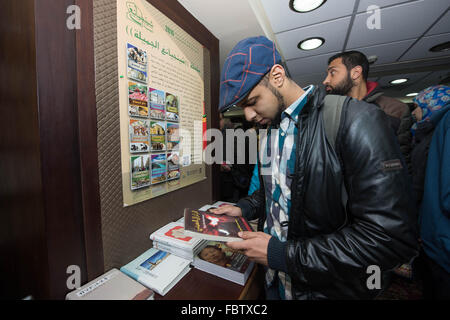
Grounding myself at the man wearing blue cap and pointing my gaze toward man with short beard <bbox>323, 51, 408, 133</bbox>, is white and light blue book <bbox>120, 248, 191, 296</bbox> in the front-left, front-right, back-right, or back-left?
back-left

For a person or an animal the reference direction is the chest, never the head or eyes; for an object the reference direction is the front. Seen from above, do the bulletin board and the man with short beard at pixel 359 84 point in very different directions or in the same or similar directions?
very different directions

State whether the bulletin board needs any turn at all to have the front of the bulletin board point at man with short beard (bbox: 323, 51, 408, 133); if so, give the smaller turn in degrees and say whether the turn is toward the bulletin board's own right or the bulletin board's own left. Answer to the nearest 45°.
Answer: approximately 45° to the bulletin board's own left

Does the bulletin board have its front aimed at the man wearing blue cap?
yes

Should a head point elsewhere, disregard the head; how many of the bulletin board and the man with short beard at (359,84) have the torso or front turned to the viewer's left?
1

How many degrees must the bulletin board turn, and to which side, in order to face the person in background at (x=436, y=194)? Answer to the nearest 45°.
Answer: approximately 45° to its left

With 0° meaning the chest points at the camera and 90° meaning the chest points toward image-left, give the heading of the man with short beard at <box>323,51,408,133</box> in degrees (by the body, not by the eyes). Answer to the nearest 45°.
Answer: approximately 90°

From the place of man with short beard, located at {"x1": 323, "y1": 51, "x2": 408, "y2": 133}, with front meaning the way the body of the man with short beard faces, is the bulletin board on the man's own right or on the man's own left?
on the man's own left
